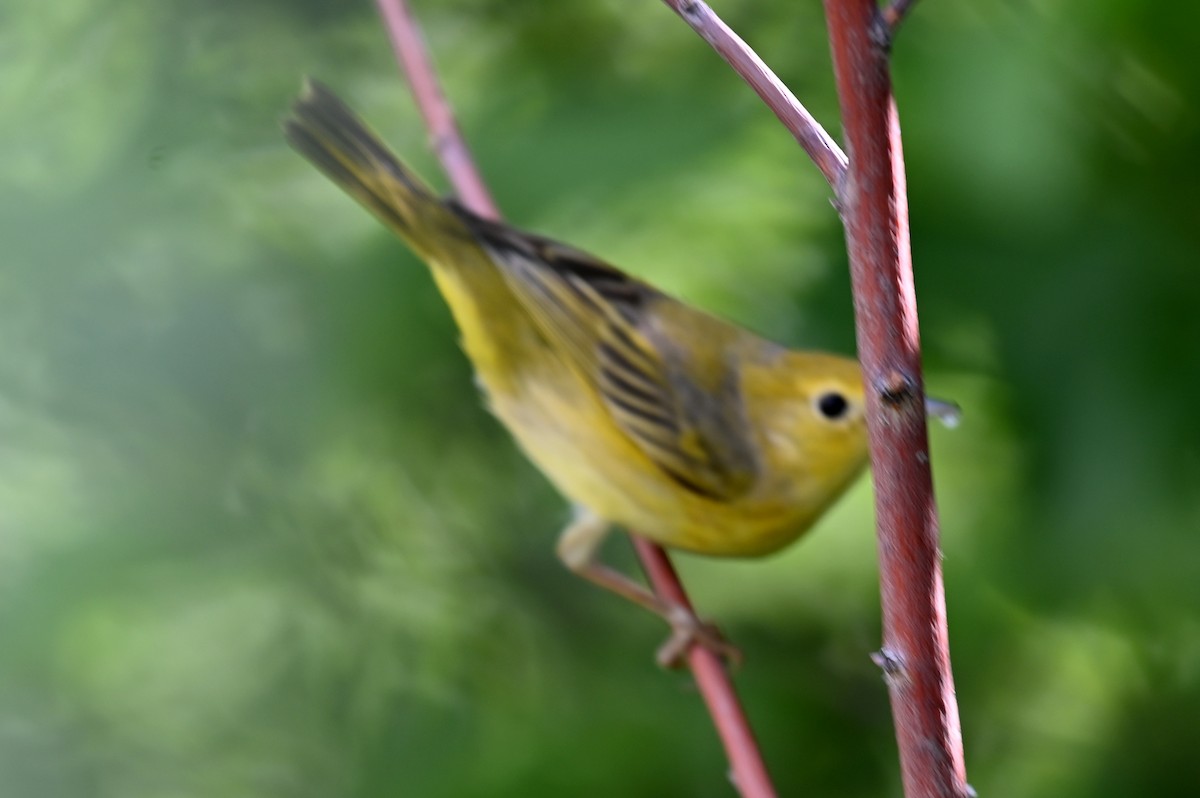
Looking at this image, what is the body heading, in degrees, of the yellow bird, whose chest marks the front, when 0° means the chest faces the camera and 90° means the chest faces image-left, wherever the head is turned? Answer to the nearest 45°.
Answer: approximately 270°
